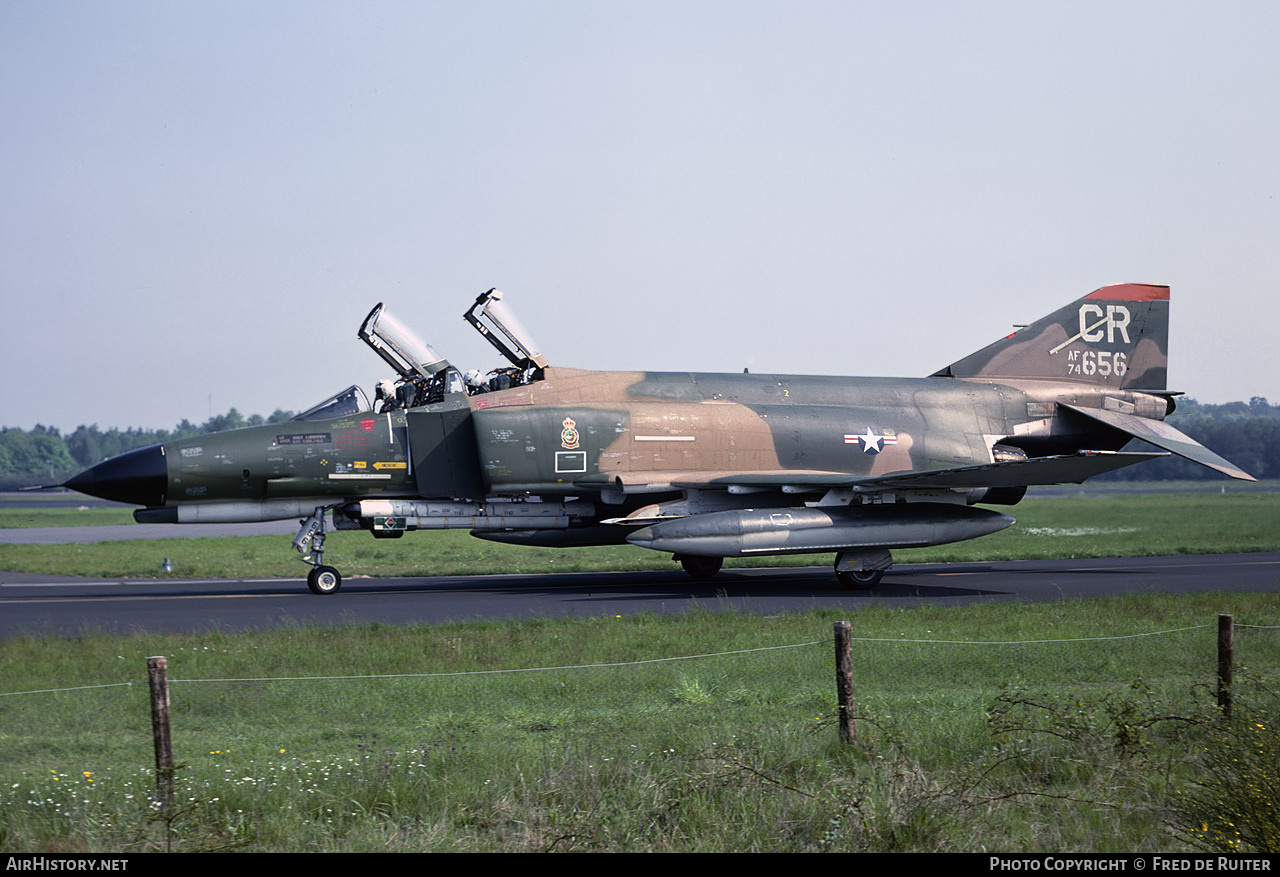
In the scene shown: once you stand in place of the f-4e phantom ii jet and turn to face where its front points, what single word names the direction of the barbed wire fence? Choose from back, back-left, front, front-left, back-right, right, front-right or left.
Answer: left

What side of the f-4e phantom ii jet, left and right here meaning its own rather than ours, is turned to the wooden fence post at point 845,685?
left

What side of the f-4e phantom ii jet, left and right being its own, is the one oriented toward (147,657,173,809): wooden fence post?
left

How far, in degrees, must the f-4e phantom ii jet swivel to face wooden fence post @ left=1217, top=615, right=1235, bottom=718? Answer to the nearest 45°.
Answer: approximately 135° to its left

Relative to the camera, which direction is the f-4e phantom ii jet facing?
to the viewer's left
